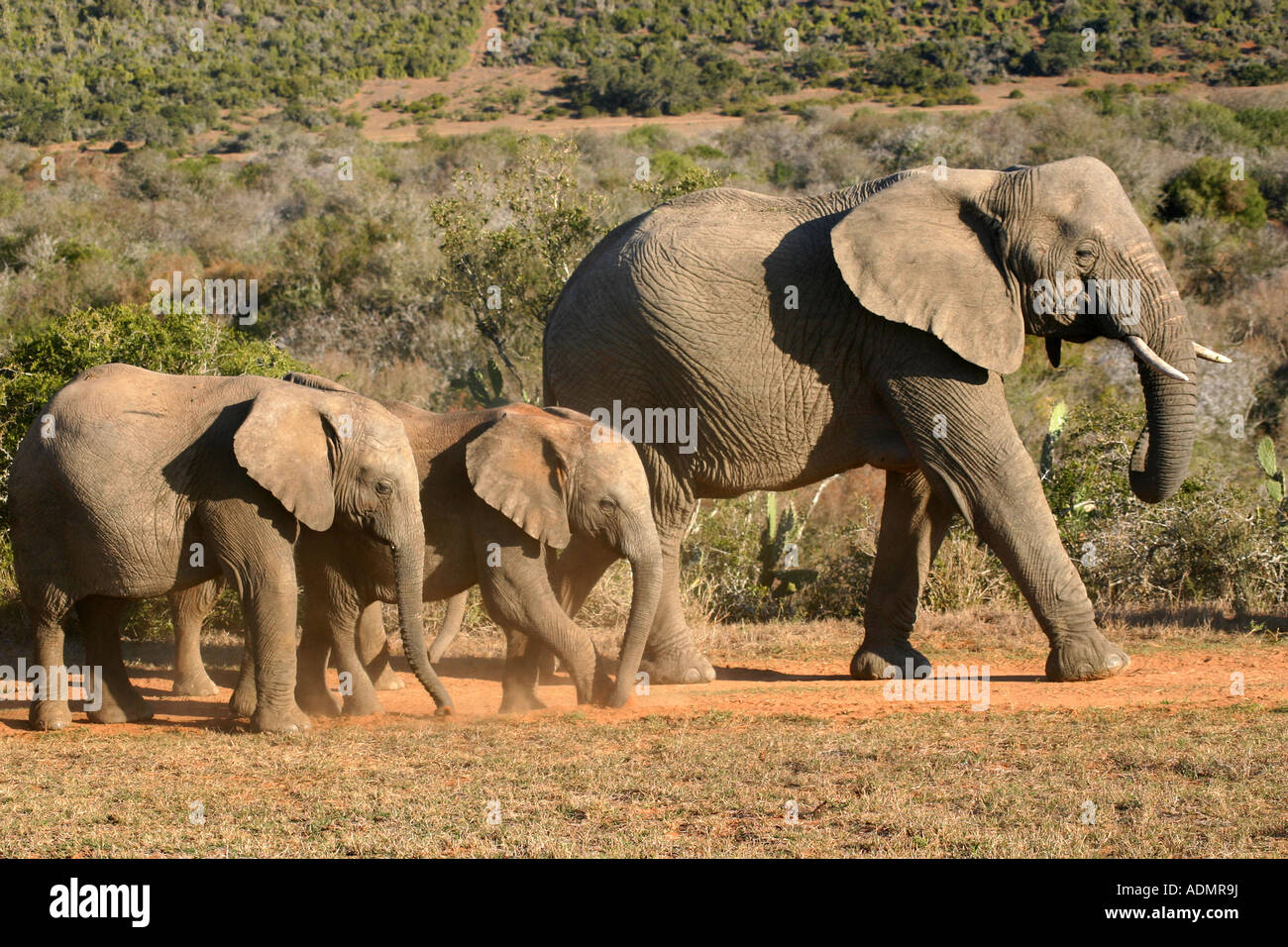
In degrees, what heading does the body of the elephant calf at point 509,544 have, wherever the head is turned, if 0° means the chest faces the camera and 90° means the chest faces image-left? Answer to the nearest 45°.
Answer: approximately 270°

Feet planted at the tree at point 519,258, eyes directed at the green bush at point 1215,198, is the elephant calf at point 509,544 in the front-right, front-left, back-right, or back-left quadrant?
back-right

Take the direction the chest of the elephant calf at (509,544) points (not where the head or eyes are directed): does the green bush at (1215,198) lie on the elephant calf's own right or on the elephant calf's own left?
on the elephant calf's own left

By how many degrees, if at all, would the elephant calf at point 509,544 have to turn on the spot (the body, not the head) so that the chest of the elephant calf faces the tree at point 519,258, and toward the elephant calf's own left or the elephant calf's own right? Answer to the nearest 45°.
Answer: approximately 90° to the elephant calf's own left

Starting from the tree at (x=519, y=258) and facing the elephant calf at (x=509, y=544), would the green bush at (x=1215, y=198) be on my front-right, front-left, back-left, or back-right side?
back-left
